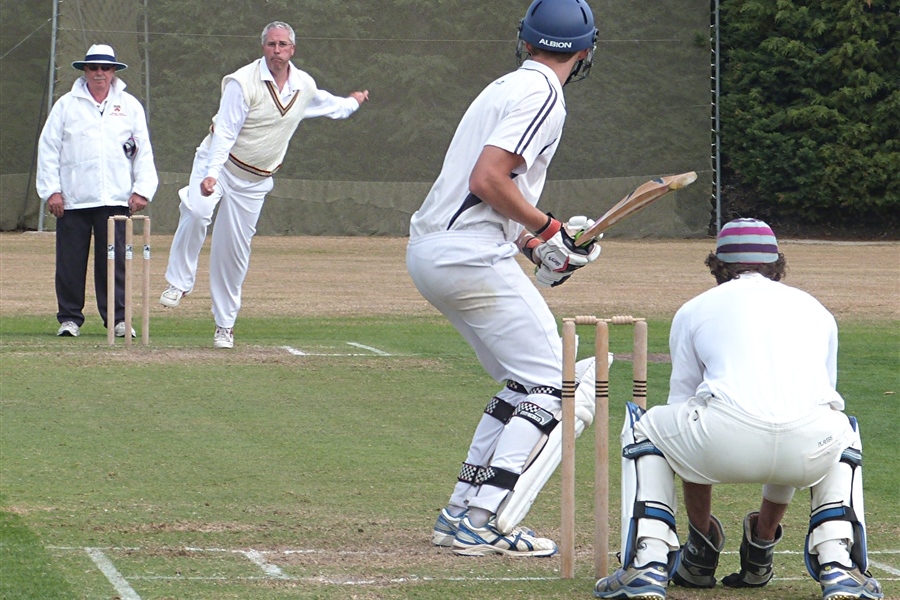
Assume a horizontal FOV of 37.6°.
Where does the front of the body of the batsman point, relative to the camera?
to the viewer's right

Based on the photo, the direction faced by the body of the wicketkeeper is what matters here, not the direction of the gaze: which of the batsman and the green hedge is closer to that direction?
the green hedge

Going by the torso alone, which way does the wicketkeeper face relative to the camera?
away from the camera

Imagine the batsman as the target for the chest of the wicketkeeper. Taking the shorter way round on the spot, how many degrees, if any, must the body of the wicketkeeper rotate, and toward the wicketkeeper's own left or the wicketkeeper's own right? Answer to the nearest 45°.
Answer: approximately 45° to the wicketkeeper's own left

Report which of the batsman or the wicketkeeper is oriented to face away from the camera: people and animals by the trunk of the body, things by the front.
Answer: the wicketkeeper

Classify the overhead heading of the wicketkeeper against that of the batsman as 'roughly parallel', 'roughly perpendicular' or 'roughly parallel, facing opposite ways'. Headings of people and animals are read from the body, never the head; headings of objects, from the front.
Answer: roughly perpendicular

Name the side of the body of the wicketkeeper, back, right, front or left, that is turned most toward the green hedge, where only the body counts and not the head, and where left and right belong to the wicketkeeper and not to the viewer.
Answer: front

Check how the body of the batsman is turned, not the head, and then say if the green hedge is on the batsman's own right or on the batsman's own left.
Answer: on the batsman's own left

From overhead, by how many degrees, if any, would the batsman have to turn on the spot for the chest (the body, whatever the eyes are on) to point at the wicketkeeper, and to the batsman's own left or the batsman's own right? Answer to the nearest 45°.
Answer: approximately 45° to the batsman's own right

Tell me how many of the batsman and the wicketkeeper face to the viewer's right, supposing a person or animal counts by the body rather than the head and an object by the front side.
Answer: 1
